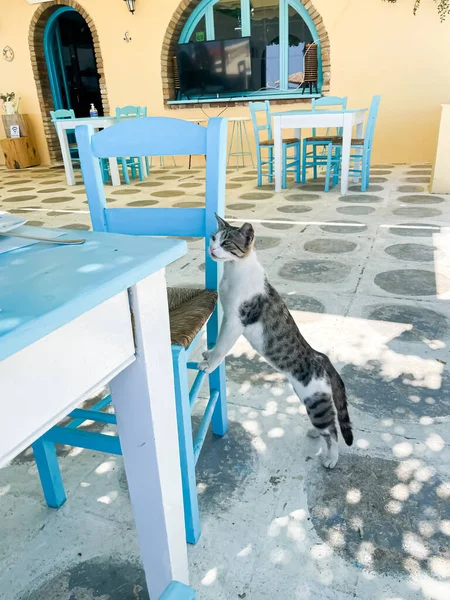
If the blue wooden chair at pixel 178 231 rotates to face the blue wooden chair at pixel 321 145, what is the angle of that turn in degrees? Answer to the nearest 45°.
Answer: approximately 180°

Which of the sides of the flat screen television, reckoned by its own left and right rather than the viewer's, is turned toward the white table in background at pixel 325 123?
front

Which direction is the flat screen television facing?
toward the camera

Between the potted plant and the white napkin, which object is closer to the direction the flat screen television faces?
the white napkin

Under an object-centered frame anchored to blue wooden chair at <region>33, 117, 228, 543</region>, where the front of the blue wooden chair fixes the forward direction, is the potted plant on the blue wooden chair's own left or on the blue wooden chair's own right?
on the blue wooden chair's own right

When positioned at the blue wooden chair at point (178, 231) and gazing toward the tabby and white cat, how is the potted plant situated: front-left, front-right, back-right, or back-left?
back-left

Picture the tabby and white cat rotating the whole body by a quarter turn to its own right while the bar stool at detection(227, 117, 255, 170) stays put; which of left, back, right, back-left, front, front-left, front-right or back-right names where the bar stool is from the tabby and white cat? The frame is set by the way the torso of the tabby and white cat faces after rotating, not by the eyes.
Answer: front

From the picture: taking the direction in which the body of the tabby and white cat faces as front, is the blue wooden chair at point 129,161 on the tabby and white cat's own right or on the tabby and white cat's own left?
on the tabby and white cat's own right

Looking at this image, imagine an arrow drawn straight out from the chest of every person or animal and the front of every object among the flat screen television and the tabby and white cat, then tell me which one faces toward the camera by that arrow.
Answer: the flat screen television

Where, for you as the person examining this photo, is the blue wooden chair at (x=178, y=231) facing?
facing the viewer and to the left of the viewer

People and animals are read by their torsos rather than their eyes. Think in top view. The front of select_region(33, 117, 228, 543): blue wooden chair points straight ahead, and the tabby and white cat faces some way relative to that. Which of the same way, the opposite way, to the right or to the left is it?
to the right

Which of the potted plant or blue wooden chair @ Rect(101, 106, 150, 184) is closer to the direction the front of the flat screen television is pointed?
the blue wooden chair

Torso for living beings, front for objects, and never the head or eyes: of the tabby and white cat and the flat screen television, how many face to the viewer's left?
1

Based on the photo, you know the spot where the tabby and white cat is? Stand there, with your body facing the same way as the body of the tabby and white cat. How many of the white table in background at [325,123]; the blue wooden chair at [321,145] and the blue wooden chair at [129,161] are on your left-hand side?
0

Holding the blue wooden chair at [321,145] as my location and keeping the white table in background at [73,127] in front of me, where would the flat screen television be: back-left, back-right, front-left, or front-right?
front-right

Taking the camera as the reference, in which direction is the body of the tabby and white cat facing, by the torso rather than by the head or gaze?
to the viewer's left
